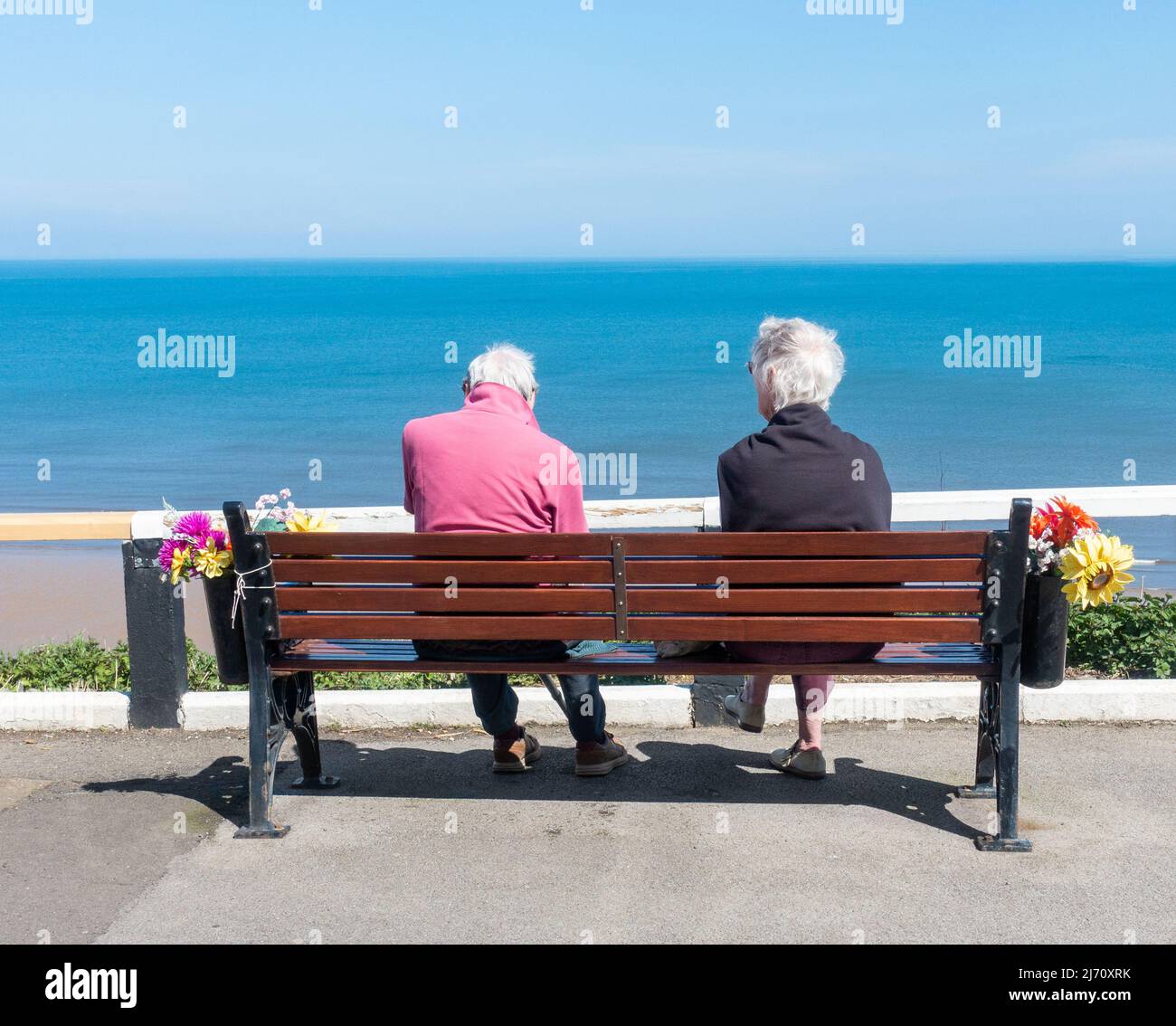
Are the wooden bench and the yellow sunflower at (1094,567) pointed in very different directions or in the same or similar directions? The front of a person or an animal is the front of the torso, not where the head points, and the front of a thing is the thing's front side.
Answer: very different directions

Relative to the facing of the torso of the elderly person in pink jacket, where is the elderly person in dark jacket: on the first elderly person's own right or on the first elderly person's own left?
on the first elderly person's own right

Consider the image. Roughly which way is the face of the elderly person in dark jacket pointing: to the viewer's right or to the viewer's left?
to the viewer's left

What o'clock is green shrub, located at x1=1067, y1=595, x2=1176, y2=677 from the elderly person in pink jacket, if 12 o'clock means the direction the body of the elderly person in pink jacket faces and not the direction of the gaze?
The green shrub is roughly at 2 o'clock from the elderly person in pink jacket.

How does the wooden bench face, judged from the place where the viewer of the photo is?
facing away from the viewer

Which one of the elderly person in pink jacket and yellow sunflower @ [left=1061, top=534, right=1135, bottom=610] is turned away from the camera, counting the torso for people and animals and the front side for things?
the elderly person in pink jacket

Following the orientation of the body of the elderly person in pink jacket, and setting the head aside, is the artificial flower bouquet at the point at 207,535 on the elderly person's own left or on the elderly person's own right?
on the elderly person's own left

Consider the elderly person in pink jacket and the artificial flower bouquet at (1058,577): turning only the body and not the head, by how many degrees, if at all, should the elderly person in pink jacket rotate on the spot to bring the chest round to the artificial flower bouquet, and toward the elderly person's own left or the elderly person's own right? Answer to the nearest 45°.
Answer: approximately 90° to the elderly person's own right

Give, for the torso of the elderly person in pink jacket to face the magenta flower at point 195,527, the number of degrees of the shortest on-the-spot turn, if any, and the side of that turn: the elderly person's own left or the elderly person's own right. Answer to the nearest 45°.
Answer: approximately 90° to the elderly person's own left

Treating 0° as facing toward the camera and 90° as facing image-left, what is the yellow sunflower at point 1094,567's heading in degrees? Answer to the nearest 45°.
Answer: approximately 0°

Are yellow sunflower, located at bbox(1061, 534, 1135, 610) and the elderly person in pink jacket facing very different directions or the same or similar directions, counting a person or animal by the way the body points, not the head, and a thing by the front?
very different directions

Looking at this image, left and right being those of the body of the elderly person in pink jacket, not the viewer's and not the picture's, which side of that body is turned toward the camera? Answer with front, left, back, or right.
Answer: back
